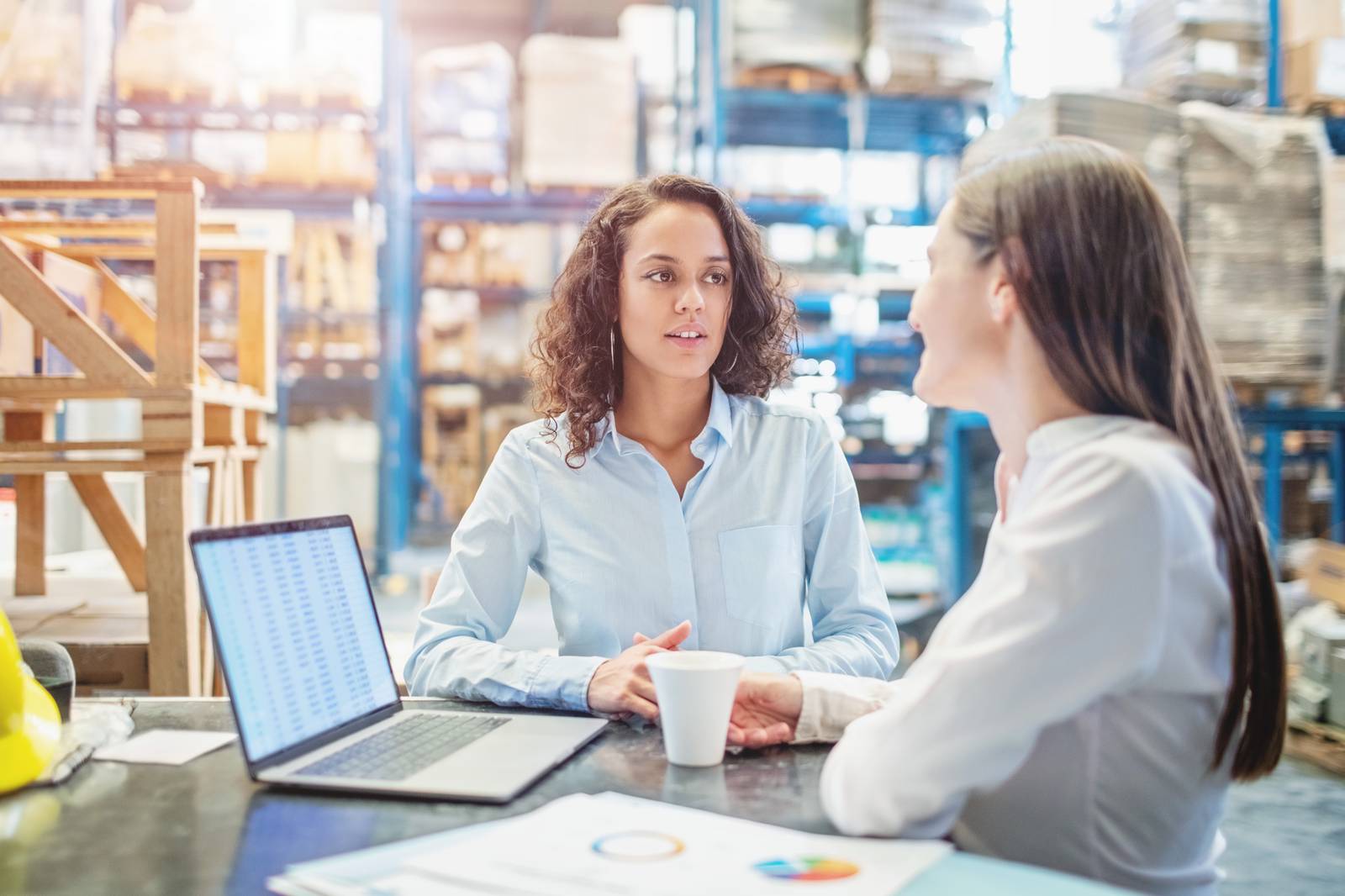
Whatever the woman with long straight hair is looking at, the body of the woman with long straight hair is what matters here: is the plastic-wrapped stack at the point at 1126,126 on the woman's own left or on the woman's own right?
on the woman's own right

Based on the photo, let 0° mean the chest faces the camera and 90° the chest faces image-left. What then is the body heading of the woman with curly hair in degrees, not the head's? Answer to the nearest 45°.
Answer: approximately 0°

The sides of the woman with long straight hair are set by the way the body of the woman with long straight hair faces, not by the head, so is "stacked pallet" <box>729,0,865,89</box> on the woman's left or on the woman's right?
on the woman's right

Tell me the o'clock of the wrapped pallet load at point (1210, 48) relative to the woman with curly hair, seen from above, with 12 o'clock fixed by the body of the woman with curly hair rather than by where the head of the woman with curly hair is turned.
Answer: The wrapped pallet load is roughly at 7 o'clock from the woman with curly hair.

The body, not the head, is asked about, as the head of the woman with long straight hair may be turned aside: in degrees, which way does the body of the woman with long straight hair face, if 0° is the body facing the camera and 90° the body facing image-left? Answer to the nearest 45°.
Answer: approximately 90°

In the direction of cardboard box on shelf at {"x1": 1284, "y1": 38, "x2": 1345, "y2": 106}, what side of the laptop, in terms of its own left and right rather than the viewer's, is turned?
left

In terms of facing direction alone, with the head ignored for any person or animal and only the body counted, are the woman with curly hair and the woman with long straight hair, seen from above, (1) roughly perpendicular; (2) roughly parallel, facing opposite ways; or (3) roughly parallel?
roughly perpendicular

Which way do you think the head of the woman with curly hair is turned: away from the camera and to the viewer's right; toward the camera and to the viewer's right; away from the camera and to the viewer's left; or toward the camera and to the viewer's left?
toward the camera and to the viewer's right

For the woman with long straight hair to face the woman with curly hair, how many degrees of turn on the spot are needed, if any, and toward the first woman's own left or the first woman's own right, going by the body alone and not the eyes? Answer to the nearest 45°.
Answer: approximately 45° to the first woman's own right

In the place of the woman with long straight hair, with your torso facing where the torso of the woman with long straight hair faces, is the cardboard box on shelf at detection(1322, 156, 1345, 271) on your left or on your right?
on your right
